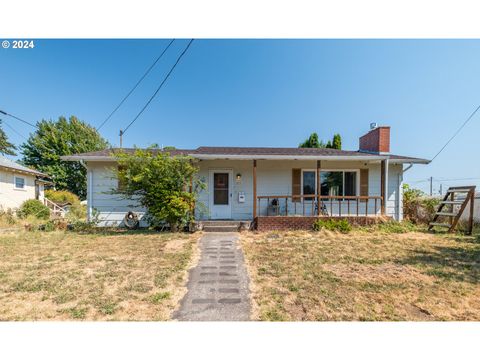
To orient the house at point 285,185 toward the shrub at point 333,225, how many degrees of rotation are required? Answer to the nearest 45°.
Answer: approximately 45° to its left

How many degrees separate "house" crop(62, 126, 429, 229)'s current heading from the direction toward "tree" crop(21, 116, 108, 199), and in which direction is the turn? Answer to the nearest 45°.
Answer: approximately 135° to its right

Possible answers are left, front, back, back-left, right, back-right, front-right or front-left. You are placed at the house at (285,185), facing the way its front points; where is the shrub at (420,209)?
left

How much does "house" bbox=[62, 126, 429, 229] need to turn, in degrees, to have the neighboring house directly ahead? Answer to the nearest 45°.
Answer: approximately 90° to its right

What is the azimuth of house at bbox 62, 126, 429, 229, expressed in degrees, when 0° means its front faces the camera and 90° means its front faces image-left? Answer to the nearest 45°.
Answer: approximately 0°

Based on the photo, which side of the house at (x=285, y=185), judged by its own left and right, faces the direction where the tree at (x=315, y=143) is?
back

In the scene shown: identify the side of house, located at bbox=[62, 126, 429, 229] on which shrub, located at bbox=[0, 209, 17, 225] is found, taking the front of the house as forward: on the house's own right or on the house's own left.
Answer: on the house's own right

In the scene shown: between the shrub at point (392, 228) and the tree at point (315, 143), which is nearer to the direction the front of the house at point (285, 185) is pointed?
the shrub

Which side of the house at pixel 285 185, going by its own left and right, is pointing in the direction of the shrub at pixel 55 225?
right
